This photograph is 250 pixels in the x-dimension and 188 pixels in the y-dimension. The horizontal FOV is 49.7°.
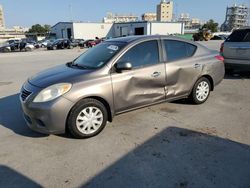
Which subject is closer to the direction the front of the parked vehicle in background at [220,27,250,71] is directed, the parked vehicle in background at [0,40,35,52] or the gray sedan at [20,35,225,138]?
the parked vehicle in background

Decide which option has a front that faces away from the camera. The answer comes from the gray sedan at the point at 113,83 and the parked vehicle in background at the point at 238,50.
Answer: the parked vehicle in background

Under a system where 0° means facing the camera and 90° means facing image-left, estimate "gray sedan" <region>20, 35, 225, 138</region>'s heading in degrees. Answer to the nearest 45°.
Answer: approximately 45°

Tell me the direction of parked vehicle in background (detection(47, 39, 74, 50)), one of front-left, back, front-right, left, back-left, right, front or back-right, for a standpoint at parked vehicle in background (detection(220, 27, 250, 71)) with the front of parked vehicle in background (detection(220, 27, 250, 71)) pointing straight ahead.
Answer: front-left

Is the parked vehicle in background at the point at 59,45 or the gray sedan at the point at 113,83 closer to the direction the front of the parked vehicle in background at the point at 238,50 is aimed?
the parked vehicle in background

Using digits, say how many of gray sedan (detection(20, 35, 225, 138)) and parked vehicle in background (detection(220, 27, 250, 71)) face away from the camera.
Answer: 1

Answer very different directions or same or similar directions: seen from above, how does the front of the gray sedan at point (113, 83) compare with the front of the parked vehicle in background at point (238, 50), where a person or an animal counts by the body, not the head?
very different directions

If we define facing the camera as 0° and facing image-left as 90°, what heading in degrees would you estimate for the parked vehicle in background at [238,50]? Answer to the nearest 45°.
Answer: approximately 180°

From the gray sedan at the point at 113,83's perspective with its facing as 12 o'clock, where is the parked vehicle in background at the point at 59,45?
The parked vehicle in background is roughly at 4 o'clock from the gray sedan.

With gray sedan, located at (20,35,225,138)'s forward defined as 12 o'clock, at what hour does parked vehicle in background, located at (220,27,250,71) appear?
The parked vehicle in background is roughly at 6 o'clock from the gray sedan.

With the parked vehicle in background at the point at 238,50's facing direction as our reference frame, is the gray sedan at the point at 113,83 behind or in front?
behind
